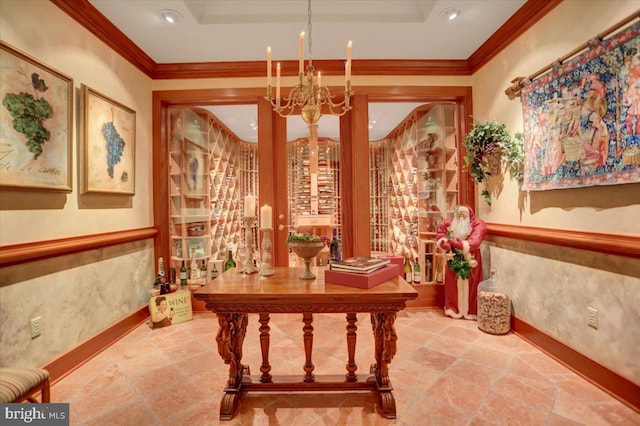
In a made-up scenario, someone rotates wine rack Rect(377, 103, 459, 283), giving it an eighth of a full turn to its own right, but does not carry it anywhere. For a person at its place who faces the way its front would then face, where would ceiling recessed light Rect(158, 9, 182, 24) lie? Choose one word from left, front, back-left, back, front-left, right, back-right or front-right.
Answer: front-left

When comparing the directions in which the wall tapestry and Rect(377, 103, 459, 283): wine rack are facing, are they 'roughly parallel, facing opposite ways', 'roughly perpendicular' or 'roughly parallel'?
roughly parallel

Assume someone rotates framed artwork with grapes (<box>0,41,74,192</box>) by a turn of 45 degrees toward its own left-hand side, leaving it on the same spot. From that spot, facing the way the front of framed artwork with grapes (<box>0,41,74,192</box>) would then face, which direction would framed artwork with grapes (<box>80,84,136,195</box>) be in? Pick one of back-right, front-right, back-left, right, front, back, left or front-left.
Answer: front-left

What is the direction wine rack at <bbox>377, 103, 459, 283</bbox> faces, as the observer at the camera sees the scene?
facing the viewer and to the left of the viewer

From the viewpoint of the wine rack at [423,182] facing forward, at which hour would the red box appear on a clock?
The red box is roughly at 11 o'clock from the wine rack.

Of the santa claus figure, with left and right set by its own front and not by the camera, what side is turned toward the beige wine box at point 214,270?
right

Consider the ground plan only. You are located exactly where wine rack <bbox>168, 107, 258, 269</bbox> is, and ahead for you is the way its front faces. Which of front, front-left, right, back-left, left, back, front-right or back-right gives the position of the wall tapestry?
front

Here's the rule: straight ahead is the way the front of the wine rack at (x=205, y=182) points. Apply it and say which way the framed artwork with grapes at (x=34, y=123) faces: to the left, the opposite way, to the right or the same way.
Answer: the same way

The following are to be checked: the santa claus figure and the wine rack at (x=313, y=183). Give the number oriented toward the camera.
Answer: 2

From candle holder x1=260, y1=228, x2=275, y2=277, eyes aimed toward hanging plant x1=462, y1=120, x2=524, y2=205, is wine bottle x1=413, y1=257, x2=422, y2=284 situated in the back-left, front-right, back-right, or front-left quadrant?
front-left

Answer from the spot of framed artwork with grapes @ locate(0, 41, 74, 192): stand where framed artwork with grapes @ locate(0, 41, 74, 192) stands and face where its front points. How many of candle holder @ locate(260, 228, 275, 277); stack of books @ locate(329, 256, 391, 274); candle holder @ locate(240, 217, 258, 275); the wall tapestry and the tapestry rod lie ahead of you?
5

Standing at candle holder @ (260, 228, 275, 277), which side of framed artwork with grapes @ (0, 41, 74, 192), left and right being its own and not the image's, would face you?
front

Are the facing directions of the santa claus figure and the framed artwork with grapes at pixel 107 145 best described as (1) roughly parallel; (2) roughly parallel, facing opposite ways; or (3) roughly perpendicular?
roughly perpendicular

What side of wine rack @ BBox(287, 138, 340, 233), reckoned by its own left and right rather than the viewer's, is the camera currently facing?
front

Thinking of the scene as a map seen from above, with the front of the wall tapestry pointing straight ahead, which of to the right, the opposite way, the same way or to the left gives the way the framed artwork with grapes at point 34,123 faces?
the opposite way
